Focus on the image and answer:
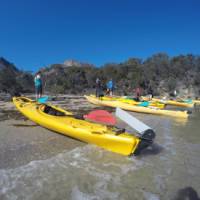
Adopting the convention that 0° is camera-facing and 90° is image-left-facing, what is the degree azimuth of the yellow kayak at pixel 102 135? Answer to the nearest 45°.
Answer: approximately 135°

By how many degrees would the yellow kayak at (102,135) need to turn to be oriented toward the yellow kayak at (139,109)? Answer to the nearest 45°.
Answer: approximately 90° to its right
